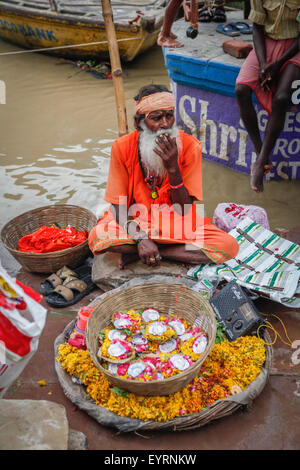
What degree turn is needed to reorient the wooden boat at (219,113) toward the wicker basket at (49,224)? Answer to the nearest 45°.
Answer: approximately 45° to its left

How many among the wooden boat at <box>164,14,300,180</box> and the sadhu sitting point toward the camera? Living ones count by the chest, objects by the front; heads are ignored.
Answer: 1

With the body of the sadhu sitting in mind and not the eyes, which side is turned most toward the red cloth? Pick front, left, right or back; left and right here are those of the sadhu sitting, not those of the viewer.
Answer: right

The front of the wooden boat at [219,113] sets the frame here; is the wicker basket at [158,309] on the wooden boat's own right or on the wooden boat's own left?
on the wooden boat's own left

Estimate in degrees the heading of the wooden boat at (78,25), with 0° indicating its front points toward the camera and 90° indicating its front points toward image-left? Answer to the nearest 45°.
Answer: approximately 315°

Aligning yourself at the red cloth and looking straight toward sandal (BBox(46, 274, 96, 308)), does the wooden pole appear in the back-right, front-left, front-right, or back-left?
back-left

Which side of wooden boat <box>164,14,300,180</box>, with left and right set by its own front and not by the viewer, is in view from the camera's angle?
left
